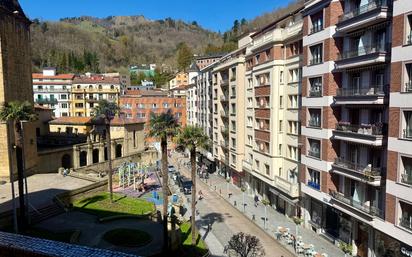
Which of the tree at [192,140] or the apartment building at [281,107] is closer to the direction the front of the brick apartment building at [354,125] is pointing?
the tree

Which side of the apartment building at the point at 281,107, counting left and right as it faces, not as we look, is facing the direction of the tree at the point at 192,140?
front

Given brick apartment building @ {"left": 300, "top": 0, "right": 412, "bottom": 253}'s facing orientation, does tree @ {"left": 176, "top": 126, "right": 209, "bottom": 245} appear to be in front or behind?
in front

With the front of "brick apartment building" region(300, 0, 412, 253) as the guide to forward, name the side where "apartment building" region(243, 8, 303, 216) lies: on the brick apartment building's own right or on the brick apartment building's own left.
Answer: on the brick apartment building's own right

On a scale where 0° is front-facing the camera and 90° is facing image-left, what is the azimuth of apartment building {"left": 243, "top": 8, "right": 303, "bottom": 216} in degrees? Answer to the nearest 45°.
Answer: approximately 45°

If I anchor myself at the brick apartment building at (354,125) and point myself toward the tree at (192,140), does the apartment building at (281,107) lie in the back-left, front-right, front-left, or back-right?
front-right

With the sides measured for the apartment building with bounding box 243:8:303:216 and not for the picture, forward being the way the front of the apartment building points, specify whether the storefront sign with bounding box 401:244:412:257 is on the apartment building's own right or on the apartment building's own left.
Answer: on the apartment building's own left

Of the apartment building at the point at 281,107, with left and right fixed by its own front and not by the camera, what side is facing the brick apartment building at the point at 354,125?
left

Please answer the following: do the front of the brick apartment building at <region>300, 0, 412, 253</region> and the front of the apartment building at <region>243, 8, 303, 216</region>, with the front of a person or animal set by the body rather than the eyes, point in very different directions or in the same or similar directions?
same or similar directions

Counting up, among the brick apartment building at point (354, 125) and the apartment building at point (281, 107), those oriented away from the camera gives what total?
0

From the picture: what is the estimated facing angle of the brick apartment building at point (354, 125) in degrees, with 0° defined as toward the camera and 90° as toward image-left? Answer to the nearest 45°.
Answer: approximately 45°
